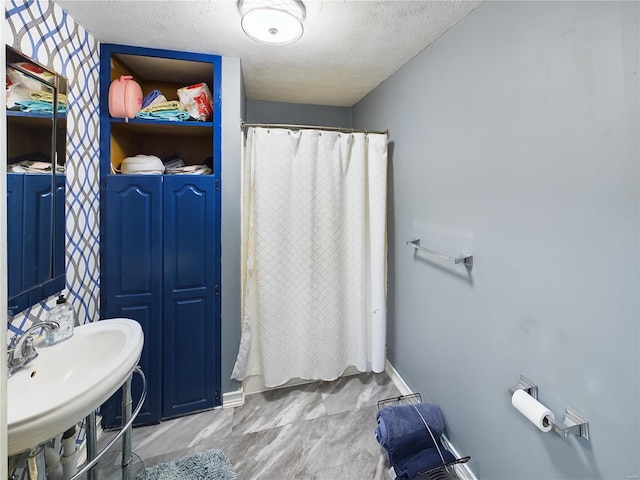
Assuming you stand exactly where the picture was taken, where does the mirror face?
facing the viewer and to the right of the viewer

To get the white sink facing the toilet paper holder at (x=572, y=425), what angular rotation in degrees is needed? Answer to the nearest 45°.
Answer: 0° — it already faces it

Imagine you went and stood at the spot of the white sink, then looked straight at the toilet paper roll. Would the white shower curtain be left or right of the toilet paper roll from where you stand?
left

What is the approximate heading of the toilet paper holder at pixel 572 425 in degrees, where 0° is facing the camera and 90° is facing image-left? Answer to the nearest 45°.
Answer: approximately 45°

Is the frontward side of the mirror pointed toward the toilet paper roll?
yes

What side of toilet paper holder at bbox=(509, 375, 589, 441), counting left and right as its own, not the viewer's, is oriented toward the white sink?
front

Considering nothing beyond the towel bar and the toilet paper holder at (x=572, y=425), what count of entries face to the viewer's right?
0

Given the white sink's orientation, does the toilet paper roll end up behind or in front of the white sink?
in front

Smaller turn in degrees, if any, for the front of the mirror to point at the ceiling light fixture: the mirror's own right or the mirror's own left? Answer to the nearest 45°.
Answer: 0° — it already faces it
